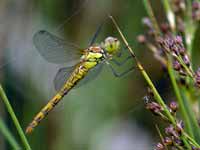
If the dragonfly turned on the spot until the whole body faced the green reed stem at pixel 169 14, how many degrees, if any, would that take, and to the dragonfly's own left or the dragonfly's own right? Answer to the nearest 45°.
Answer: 0° — it already faces it

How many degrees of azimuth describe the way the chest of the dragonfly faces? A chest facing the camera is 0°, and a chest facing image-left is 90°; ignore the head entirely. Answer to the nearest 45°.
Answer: approximately 270°
